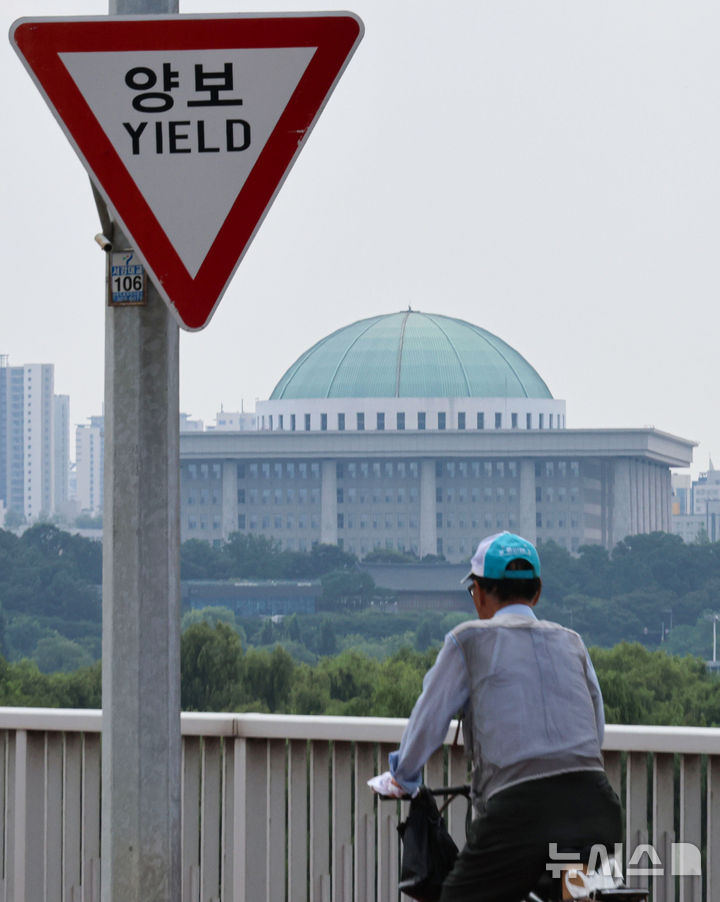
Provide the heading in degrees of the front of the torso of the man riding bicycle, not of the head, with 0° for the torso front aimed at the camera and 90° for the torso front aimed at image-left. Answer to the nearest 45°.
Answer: approximately 135°

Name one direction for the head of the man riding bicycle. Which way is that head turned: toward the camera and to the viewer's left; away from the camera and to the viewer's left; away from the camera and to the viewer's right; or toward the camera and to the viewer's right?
away from the camera and to the viewer's left

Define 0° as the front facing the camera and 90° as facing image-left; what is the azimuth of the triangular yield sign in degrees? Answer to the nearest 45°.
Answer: approximately 0°

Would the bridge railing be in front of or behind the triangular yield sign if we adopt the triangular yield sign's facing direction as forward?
behind

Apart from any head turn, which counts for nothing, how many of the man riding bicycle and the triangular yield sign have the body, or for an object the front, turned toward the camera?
1
